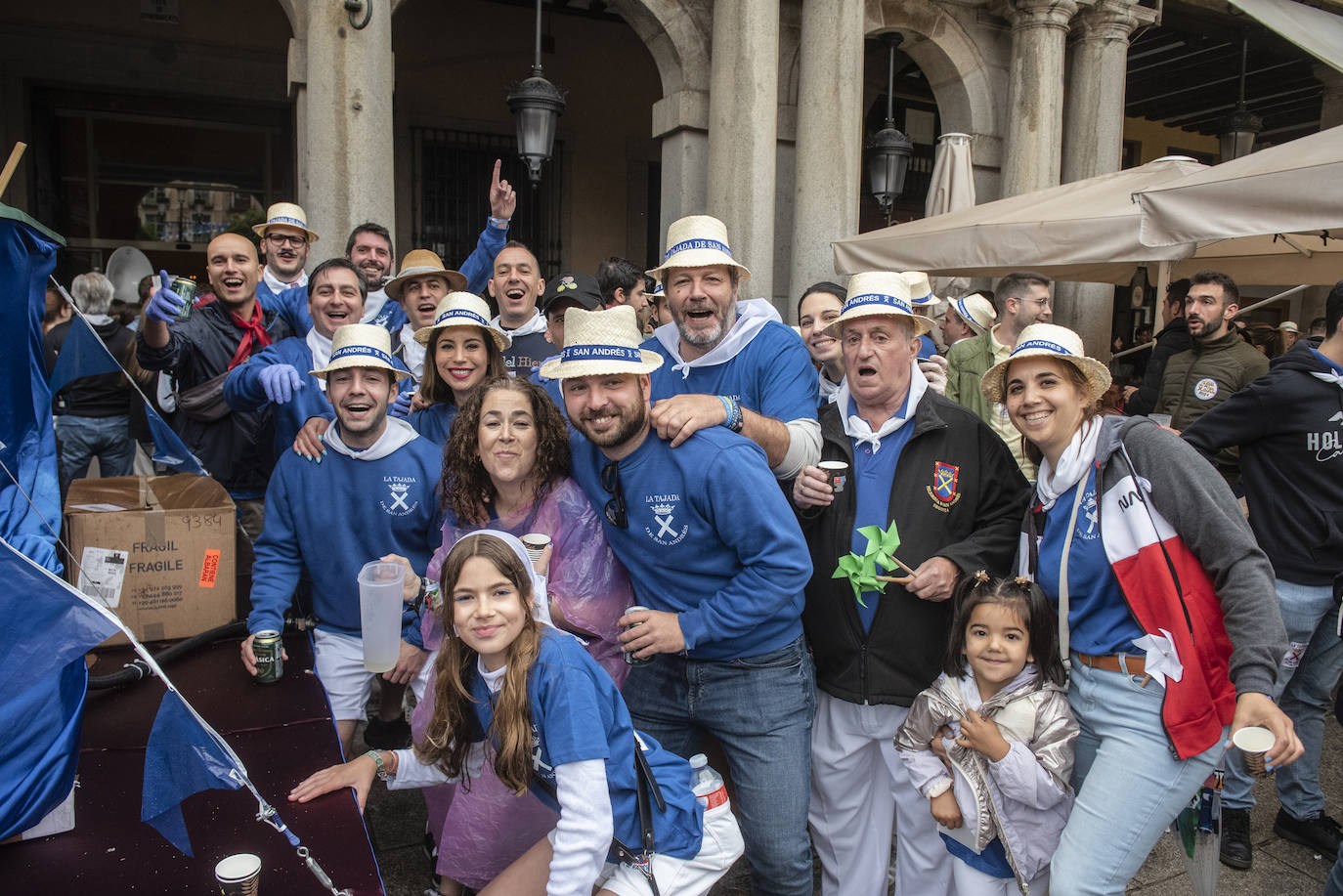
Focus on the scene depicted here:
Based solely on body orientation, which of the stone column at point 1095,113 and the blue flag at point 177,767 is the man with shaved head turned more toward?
the blue flag

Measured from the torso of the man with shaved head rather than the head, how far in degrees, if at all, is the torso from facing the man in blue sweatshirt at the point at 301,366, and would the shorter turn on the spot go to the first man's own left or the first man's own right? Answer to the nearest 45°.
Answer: approximately 45° to the first man's own left

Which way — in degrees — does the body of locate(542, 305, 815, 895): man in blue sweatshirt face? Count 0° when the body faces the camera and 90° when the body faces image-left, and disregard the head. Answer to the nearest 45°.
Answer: approximately 45°

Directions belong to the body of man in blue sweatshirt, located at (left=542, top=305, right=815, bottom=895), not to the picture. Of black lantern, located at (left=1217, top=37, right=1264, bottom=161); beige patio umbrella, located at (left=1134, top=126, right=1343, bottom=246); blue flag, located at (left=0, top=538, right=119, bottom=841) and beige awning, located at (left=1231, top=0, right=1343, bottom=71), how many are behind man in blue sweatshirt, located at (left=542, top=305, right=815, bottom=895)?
3

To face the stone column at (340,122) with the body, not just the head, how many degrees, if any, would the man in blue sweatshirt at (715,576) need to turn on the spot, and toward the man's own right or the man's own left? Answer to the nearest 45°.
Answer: approximately 90° to the man's own right

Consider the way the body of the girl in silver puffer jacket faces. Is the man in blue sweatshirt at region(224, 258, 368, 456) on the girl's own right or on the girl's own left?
on the girl's own right

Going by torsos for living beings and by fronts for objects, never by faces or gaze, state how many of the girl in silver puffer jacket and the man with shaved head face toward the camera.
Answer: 2

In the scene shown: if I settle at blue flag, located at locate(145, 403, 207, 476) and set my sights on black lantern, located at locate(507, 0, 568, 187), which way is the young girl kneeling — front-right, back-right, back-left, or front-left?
back-right

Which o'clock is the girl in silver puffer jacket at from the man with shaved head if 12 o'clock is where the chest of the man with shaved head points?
The girl in silver puffer jacket is roughly at 11 o'clock from the man with shaved head.

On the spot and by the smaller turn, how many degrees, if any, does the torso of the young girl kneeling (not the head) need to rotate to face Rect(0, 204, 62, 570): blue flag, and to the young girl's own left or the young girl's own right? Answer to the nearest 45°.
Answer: approximately 45° to the young girl's own right

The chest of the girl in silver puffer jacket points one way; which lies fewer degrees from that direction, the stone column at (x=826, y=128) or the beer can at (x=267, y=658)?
the beer can

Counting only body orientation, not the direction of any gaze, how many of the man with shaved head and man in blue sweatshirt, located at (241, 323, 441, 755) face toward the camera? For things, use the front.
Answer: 2
